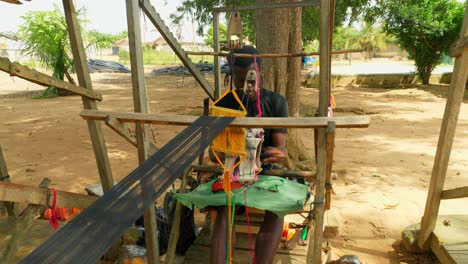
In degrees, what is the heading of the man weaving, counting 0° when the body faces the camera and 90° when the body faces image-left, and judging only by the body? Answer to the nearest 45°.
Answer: approximately 0°

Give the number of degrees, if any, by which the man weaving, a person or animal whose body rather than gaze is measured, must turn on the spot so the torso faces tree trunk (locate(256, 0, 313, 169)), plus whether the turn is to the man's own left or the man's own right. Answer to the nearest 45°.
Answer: approximately 180°

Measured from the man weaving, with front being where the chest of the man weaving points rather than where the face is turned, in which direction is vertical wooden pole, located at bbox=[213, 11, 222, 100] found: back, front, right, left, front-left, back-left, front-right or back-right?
back

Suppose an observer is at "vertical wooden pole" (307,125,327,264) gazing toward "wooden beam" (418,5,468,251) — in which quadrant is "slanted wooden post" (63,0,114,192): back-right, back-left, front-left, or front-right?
back-left

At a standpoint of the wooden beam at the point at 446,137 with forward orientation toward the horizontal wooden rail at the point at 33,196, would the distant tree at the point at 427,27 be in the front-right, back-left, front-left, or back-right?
back-right

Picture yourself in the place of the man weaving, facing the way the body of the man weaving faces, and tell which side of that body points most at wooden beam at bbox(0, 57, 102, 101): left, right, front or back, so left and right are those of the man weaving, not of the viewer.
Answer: right

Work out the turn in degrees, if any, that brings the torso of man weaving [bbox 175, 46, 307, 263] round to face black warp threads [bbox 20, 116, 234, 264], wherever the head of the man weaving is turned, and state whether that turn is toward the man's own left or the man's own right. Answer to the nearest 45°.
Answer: approximately 45° to the man's own right

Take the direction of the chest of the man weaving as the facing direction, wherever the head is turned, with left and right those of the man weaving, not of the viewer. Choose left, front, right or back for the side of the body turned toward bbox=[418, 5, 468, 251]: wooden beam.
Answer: left

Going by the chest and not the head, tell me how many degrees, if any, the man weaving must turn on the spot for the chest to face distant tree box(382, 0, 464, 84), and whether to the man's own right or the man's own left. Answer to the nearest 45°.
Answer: approximately 135° to the man's own left

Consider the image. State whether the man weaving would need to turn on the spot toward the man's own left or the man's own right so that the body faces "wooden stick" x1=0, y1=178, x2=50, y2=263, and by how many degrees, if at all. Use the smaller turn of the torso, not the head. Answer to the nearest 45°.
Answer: approximately 90° to the man's own right

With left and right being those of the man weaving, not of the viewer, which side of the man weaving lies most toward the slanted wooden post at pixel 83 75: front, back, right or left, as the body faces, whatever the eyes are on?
right

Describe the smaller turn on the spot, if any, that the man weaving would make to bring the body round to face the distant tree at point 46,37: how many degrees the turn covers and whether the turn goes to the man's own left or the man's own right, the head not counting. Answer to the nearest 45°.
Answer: approximately 135° to the man's own right
